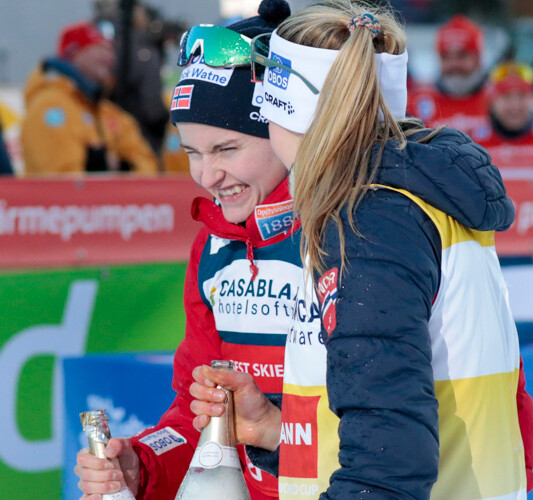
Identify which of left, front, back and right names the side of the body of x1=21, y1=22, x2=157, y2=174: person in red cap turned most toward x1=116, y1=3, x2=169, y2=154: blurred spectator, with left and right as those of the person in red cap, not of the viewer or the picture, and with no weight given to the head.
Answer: left

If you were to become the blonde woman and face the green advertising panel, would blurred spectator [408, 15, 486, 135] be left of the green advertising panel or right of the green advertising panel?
right

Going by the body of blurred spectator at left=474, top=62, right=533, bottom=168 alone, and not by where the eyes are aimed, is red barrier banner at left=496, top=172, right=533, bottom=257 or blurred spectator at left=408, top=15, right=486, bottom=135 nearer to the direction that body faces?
the red barrier banner

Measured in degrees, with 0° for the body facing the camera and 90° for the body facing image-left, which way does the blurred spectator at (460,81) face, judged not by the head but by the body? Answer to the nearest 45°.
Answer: approximately 0°

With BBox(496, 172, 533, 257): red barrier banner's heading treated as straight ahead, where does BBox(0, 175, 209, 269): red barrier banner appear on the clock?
BBox(0, 175, 209, 269): red barrier banner is roughly at 2 o'clock from BBox(496, 172, 533, 257): red barrier banner.

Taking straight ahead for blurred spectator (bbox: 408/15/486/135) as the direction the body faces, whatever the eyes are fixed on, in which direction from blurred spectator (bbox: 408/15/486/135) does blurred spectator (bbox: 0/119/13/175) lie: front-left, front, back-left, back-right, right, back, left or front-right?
front-right

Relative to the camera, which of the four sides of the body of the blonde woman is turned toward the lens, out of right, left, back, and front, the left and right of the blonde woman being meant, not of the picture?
left

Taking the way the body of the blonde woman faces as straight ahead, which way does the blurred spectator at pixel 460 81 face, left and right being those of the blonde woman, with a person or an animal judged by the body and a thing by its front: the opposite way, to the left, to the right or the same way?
to the left

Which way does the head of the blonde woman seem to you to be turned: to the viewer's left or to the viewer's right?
to the viewer's left

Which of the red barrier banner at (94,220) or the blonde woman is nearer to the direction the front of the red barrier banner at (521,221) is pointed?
the blonde woman

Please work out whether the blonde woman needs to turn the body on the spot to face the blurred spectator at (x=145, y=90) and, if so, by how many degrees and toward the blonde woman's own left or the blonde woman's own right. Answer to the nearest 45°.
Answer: approximately 90° to the blonde woman's own right

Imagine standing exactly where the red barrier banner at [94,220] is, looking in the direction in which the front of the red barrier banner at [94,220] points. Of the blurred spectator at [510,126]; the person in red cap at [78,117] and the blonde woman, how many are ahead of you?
1
